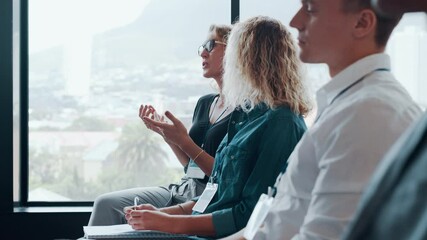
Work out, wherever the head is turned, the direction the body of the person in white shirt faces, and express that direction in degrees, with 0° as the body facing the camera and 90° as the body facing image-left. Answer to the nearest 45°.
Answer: approximately 90°

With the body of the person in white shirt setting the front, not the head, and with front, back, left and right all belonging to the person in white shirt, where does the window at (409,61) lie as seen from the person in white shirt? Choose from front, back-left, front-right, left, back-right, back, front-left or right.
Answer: right

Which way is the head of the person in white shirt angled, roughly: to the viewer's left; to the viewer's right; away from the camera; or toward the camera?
to the viewer's left

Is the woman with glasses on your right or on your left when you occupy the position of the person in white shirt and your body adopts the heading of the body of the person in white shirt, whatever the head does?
on your right

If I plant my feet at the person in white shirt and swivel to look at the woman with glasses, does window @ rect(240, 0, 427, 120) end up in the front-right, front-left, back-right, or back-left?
front-right

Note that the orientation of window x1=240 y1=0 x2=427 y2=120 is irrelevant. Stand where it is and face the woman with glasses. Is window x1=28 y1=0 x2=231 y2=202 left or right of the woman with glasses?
right

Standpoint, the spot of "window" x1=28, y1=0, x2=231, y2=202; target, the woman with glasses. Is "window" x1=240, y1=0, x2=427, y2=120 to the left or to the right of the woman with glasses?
left

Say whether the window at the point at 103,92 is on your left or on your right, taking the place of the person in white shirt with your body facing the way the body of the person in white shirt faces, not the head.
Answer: on your right
